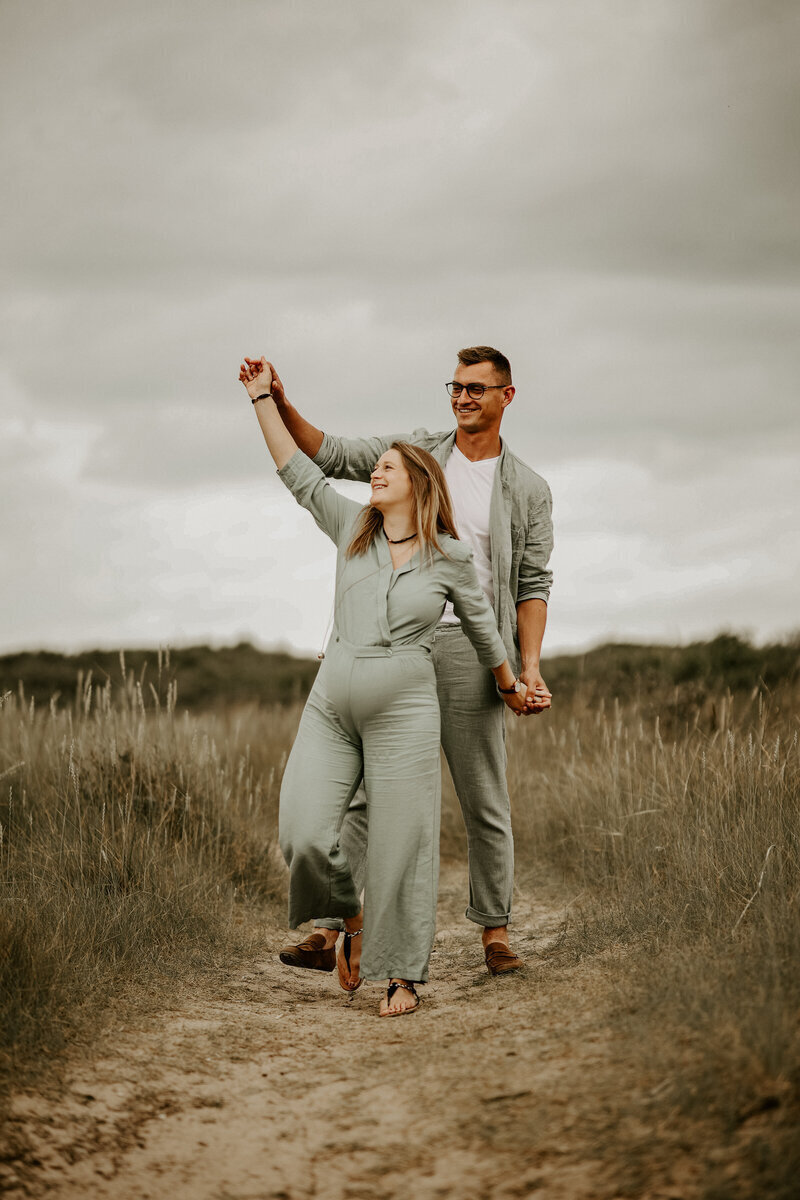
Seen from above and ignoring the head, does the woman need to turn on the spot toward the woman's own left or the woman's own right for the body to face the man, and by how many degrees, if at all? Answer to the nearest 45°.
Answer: approximately 135° to the woman's own left

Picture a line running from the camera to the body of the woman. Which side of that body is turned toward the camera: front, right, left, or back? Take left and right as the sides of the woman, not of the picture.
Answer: front

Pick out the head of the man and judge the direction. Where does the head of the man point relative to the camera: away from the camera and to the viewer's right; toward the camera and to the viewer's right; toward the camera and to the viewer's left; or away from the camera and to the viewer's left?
toward the camera and to the viewer's left
